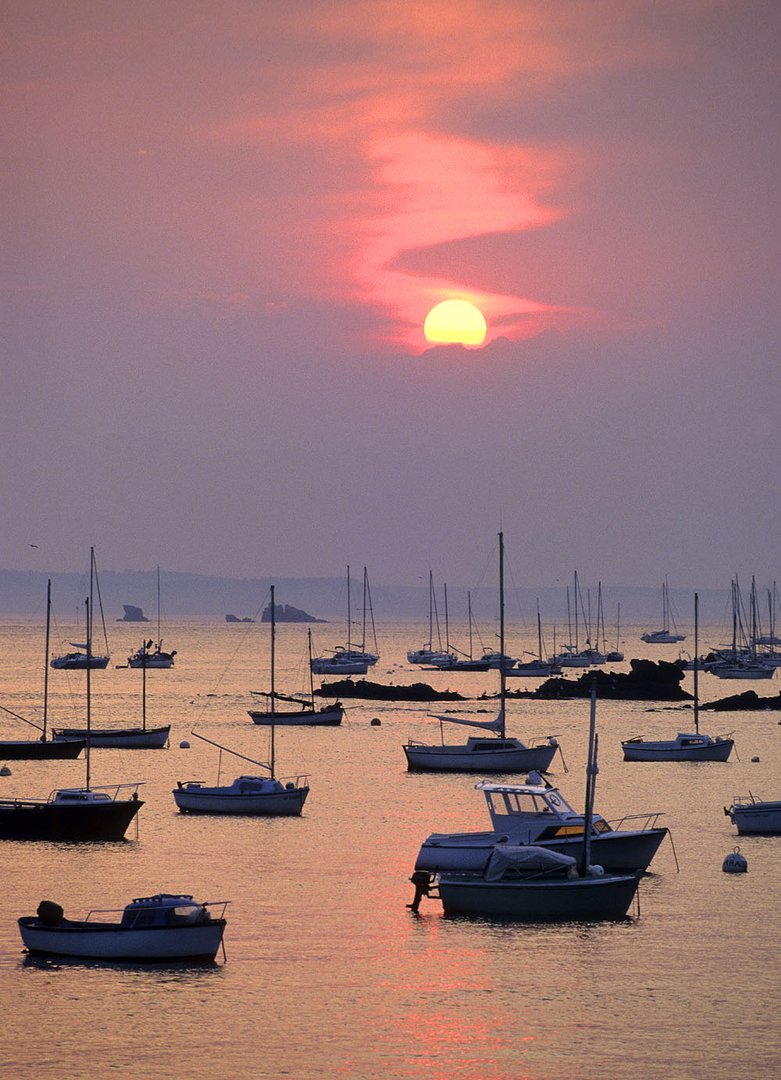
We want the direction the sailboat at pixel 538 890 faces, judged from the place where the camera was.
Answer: facing to the right of the viewer

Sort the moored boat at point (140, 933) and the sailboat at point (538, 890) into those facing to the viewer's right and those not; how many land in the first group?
2

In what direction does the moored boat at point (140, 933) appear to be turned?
to the viewer's right

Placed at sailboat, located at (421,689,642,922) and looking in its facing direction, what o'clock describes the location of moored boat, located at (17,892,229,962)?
The moored boat is roughly at 5 o'clock from the sailboat.
